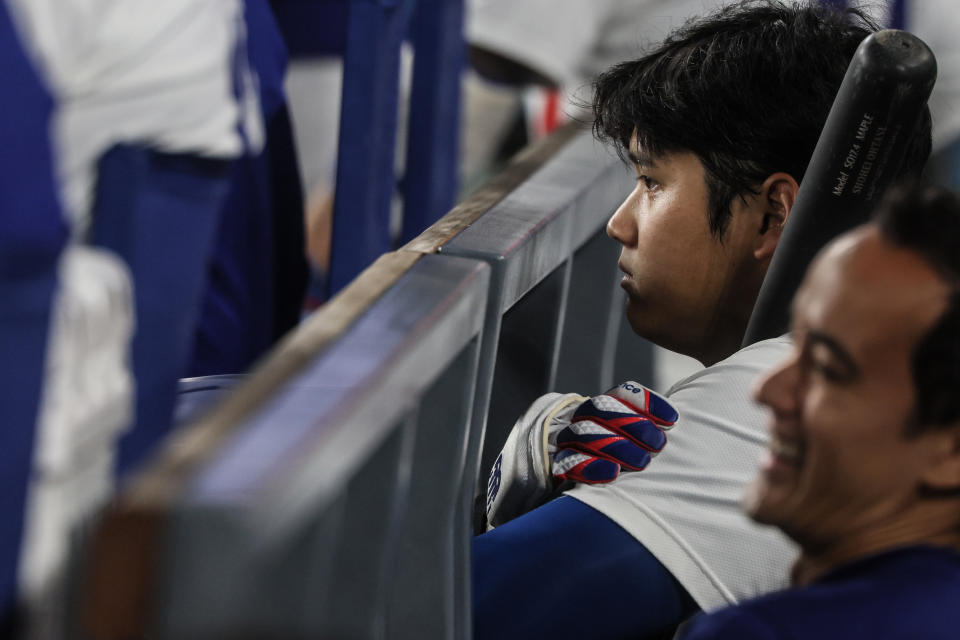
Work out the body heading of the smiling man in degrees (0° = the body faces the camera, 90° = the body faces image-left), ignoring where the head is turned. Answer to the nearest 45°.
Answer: approximately 90°
